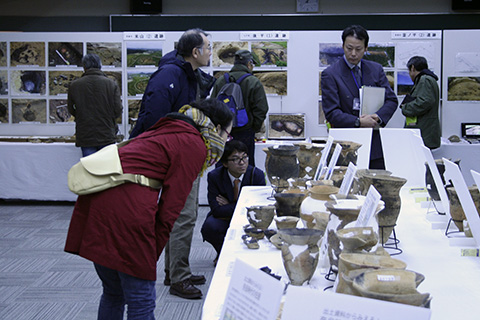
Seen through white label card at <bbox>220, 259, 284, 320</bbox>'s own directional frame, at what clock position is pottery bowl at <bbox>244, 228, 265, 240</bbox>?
The pottery bowl is roughly at 6 o'clock from the white label card.

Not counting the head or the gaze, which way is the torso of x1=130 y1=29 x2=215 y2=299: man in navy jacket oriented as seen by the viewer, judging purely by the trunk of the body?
to the viewer's right

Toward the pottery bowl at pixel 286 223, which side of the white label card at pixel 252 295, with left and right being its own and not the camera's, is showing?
back

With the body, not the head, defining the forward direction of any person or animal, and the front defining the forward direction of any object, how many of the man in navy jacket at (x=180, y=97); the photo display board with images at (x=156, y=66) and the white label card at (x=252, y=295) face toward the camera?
2

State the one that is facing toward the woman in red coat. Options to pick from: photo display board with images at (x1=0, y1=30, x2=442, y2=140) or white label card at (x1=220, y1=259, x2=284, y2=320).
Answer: the photo display board with images

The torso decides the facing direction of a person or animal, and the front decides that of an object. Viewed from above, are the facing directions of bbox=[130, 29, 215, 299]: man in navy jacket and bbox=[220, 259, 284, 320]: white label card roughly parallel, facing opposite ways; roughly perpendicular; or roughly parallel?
roughly perpendicular
